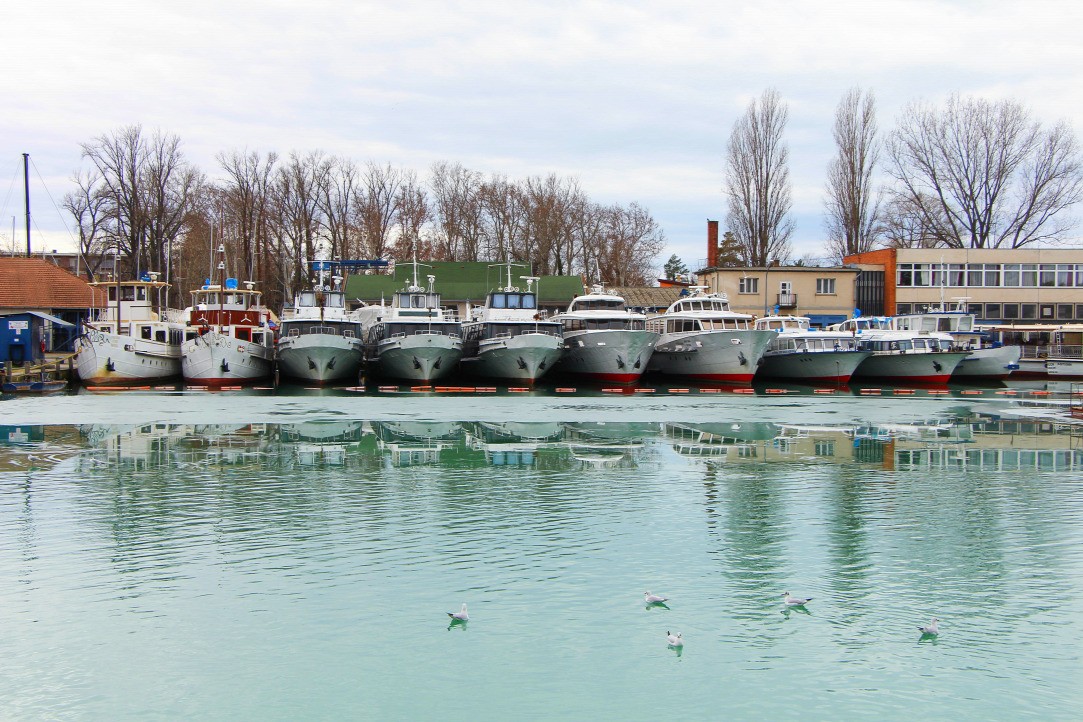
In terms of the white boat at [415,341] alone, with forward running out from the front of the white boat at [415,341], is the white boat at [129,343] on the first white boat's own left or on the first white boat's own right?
on the first white boat's own right

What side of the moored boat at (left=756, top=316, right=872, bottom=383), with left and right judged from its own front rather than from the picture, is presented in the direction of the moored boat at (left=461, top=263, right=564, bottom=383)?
right

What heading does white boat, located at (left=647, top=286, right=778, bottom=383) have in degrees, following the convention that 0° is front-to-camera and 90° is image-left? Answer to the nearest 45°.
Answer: approximately 315°

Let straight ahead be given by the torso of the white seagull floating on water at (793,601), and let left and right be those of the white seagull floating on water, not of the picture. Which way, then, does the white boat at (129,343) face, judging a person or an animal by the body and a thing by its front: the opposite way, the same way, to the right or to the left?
to the left

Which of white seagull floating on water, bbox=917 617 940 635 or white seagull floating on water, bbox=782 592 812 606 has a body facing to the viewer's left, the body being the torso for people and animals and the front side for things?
white seagull floating on water, bbox=782 592 812 606

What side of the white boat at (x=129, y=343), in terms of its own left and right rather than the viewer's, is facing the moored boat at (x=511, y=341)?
left

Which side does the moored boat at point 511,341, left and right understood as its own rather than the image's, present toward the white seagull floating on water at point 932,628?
front

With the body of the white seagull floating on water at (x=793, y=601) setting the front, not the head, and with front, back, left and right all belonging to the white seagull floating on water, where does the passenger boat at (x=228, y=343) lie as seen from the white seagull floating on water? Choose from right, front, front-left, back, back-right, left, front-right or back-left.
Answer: front-right

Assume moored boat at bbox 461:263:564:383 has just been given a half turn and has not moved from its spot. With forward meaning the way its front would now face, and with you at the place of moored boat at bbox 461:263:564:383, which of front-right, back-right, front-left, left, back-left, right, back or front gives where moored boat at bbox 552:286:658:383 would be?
right

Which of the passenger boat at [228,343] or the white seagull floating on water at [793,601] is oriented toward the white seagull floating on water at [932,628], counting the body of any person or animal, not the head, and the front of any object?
the passenger boat

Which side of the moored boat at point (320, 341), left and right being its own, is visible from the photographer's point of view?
front

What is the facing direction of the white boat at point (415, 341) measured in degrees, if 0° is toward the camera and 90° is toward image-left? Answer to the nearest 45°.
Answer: approximately 0°

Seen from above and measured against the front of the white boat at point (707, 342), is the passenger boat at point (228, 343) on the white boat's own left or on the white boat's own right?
on the white boat's own right

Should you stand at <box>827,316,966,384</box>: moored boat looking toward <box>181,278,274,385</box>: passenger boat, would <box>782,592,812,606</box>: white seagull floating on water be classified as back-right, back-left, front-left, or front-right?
front-left

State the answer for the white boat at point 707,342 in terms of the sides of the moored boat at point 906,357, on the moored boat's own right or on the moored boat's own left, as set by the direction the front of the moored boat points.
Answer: on the moored boat's own right
